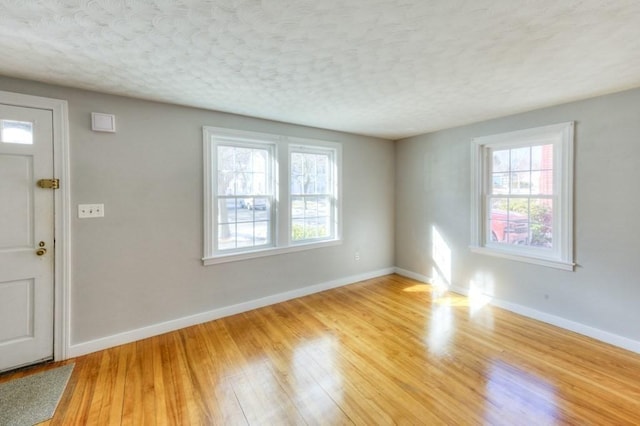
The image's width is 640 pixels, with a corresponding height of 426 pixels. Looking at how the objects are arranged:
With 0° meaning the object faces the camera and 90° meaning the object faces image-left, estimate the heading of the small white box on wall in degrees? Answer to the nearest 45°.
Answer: approximately 0°

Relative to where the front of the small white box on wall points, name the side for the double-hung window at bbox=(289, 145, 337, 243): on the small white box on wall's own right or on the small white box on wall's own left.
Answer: on the small white box on wall's own left

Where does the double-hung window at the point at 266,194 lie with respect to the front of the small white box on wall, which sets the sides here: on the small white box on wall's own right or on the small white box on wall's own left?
on the small white box on wall's own left
